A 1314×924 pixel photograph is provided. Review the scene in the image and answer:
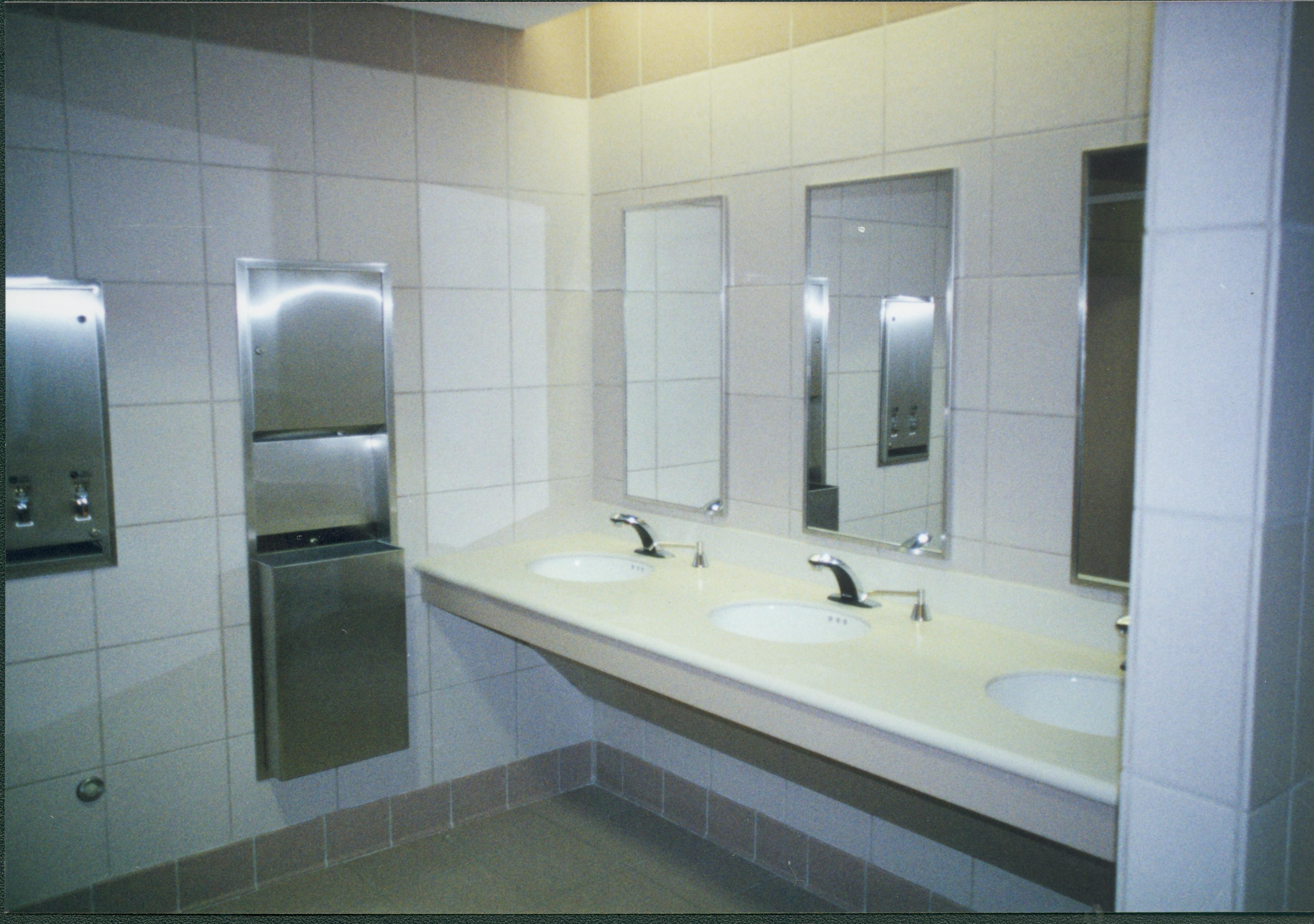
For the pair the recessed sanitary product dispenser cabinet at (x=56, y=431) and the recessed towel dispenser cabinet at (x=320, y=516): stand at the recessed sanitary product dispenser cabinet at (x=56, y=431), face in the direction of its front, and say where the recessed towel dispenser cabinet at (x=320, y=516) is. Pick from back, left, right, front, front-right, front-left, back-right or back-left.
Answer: left

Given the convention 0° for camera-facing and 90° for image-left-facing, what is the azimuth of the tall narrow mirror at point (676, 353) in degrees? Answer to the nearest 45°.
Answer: approximately 45°

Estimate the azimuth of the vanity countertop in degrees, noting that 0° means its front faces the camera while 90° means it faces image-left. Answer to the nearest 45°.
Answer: approximately 45°

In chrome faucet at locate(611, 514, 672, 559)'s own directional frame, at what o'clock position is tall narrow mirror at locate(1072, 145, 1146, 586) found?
The tall narrow mirror is roughly at 9 o'clock from the chrome faucet.

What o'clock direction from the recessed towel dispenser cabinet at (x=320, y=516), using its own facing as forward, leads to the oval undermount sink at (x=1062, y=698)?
The oval undermount sink is roughly at 12 o'clock from the recessed towel dispenser cabinet.

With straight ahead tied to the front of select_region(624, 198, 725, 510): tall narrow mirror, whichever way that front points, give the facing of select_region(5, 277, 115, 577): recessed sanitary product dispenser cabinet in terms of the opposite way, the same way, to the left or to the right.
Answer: to the left

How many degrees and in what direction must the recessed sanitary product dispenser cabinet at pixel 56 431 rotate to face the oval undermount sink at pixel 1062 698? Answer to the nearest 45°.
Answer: approximately 45° to its left

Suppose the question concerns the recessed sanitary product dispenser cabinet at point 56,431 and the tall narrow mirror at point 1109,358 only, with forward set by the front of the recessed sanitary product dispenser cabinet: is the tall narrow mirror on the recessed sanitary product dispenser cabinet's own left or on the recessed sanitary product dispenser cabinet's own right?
on the recessed sanitary product dispenser cabinet's own left

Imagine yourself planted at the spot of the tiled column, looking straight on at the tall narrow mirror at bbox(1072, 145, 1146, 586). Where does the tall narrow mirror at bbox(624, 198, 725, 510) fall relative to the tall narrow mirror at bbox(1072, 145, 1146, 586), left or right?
left
